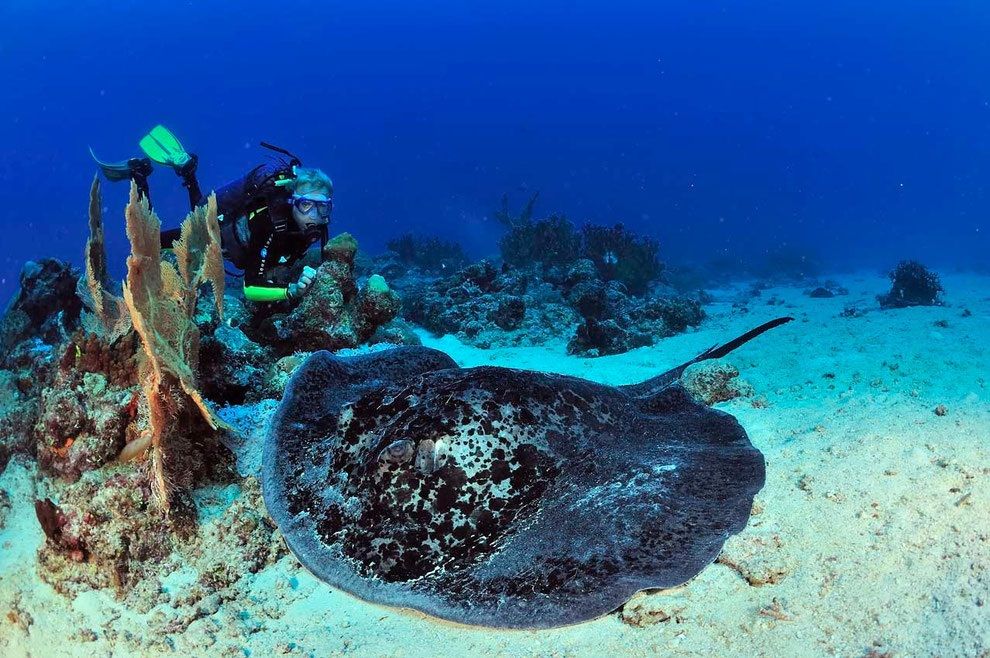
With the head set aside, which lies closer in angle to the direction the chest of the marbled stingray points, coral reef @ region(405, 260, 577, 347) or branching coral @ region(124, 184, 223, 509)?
the branching coral

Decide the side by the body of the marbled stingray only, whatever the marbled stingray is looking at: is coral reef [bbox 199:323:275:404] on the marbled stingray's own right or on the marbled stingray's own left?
on the marbled stingray's own right

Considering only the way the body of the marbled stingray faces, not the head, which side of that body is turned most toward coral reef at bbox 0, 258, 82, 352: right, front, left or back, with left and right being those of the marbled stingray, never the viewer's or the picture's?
right

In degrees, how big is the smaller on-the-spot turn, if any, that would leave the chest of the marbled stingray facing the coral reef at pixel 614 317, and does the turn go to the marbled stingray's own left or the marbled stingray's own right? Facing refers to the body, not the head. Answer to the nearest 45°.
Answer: approximately 135° to the marbled stingray's own right

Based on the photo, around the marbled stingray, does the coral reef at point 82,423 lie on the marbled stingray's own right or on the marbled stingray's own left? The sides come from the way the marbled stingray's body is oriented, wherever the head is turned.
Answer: on the marbled stingray's own right

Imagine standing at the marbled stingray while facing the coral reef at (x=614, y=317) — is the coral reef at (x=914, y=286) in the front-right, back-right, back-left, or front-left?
front-right

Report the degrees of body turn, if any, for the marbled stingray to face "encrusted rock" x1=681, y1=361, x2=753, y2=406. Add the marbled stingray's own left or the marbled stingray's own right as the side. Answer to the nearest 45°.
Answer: approximately 180°

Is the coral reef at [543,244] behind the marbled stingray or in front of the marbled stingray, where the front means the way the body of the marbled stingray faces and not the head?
behind

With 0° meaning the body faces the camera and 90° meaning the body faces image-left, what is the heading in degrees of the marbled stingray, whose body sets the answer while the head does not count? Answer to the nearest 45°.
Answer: approximately 45°
